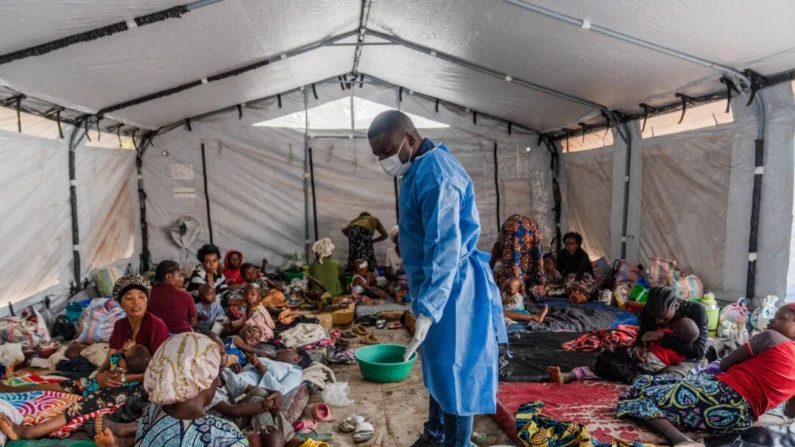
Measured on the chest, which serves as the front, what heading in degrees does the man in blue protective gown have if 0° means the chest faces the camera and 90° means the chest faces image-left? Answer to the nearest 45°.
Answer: approximately 90°

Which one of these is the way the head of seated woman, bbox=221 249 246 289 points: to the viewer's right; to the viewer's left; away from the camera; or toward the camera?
toward the camera

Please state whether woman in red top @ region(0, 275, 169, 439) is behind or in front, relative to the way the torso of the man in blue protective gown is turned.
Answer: in front

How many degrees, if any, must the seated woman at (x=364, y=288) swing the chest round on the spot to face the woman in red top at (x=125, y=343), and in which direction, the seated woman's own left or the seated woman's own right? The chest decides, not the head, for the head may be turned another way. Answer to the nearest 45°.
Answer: approximately 90° to the seated woman's own right

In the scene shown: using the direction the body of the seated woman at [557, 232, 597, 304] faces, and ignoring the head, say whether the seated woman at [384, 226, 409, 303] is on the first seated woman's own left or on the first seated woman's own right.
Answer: on the first seated woman's own right

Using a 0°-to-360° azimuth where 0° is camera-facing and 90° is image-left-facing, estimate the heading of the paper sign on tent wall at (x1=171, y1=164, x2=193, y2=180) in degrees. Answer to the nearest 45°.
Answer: approximately 0°

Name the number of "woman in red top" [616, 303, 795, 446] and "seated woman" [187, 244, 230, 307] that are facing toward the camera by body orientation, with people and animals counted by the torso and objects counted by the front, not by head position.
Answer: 1

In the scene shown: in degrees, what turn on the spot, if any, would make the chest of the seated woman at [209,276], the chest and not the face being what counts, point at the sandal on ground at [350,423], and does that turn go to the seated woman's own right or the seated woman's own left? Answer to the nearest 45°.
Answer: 0° — they already face it

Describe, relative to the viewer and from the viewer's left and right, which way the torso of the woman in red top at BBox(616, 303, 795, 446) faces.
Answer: facing to the left of the viewer

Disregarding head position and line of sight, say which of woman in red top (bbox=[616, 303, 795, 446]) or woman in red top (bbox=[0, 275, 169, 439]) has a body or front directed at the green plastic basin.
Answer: woman in red top (bbox=[616, 303, 795, 446])

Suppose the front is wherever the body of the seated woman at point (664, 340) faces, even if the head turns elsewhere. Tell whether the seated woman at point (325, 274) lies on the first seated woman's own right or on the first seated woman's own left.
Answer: on the first seated woman's own right

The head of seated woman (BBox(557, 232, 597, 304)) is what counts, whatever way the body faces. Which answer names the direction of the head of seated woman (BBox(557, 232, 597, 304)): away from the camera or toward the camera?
toward the camera

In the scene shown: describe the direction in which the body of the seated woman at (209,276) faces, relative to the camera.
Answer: toward the camera

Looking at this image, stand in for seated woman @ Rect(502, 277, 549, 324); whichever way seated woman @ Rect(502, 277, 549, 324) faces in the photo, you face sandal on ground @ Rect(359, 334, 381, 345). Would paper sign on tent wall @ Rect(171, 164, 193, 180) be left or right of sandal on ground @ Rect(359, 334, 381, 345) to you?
right

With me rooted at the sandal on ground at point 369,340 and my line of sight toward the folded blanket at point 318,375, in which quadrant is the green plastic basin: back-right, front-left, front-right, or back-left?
front-left

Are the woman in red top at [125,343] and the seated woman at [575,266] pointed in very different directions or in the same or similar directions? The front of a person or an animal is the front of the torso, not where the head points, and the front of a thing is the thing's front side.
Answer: same or similar directions

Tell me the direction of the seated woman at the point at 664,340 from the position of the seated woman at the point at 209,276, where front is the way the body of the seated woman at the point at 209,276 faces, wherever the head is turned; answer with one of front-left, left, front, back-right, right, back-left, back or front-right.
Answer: front-left
